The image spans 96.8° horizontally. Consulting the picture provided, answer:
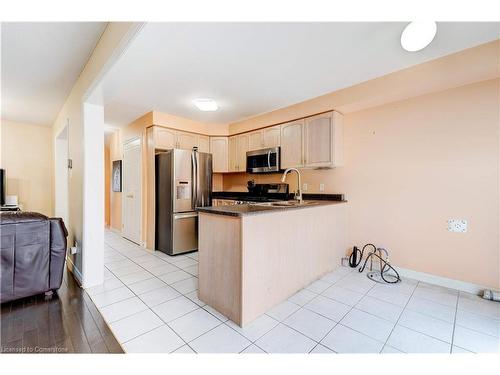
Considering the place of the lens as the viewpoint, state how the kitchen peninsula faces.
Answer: facing away from the viewer and to the left of the viewer

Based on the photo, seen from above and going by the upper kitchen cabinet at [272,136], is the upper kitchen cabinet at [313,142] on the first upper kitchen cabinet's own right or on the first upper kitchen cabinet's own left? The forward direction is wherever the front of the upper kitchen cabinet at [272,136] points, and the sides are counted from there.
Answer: on the first upper kitchen cabinet's own left

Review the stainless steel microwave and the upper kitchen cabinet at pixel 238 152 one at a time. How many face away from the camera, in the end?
0

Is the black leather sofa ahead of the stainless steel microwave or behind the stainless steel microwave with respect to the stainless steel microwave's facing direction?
ahead

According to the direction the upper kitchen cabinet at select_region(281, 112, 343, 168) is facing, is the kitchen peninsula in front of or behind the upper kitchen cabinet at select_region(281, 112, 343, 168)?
in front

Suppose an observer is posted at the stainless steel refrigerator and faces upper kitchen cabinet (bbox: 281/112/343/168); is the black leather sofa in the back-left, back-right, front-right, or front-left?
back-right

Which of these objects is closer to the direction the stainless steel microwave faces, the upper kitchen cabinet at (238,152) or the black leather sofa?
the black leather sofa

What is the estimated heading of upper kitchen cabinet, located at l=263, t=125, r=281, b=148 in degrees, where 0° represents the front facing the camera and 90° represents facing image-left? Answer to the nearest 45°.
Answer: approximately 45°

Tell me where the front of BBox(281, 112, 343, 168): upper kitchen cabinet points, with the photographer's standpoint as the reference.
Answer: facing the viewer and to the left of the viewer

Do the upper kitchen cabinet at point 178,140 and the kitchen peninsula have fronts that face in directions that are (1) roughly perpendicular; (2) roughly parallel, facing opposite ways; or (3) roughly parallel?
roughly parallel, facing opposite ways

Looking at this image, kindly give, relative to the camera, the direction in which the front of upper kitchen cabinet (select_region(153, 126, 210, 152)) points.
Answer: facing the viewer and to the right of the viewer

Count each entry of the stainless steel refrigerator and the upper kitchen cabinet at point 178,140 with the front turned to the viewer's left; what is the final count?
0

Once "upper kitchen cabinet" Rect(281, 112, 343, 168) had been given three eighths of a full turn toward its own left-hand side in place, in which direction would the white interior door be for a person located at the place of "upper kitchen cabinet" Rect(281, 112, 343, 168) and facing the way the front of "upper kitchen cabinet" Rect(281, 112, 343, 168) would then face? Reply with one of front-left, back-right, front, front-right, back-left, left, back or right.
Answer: back

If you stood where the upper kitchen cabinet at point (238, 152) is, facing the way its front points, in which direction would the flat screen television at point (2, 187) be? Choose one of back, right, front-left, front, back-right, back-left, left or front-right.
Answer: front-right

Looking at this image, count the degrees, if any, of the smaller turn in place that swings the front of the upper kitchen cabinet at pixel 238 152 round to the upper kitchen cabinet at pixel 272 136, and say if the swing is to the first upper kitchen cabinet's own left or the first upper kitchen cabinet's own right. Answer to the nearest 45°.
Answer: approximately 90° to the first upper kitchen cabinet's own left
